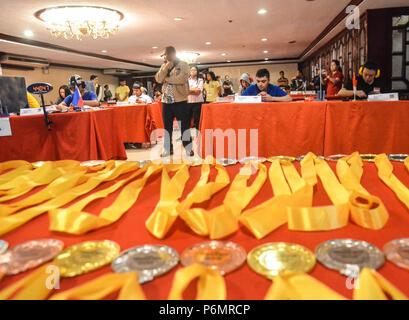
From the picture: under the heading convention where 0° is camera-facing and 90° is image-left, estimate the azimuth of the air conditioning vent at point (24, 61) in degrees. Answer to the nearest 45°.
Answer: approximately 315°

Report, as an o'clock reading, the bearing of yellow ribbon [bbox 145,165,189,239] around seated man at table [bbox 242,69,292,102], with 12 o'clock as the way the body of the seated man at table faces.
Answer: The yellow ribbon is roughly at 12 o'clock from the seated man at table.

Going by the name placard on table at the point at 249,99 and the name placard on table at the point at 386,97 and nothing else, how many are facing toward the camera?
2

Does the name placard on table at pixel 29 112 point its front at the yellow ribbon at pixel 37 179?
yes

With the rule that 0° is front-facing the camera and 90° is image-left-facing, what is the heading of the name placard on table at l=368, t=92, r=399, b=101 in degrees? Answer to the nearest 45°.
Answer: approximately 0°

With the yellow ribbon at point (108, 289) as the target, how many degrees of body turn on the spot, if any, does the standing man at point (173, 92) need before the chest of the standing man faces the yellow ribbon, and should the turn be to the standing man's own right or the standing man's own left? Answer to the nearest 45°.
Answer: approximately 45° to the standing man's own left
